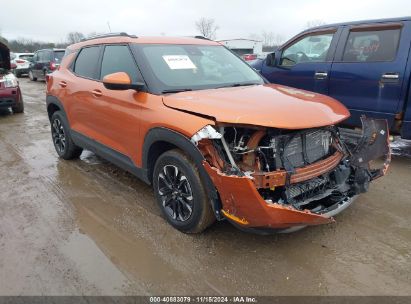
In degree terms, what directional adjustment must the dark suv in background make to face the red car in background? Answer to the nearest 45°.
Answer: approximately 135° to its left

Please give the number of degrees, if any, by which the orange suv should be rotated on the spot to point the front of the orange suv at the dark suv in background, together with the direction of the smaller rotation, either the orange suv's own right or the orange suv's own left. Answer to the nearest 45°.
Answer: approximately 180°

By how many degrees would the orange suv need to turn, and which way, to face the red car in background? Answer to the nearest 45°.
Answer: approximately 180°

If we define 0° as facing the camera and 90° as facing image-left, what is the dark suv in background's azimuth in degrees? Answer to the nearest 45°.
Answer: approximately 135°

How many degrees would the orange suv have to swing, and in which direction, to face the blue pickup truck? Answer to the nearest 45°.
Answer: approximately 90° to its left
